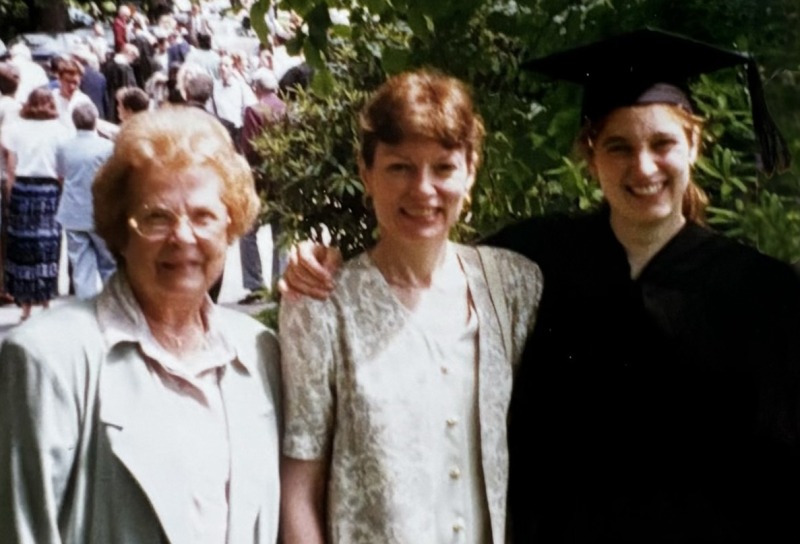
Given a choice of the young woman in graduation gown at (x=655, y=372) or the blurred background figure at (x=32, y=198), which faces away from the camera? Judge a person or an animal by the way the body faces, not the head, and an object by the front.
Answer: the blurred background figure

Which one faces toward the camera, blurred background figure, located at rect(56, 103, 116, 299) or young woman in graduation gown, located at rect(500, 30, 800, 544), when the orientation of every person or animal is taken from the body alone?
the young woman in graduation gown

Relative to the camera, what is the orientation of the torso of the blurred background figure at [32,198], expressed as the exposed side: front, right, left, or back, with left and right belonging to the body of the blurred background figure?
back

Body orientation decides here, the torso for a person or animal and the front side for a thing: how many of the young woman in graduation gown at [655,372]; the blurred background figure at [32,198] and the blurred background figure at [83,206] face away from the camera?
2

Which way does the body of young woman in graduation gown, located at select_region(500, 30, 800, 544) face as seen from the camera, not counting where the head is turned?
toward the camera

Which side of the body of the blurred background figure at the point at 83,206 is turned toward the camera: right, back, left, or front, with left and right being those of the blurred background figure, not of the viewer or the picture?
back
